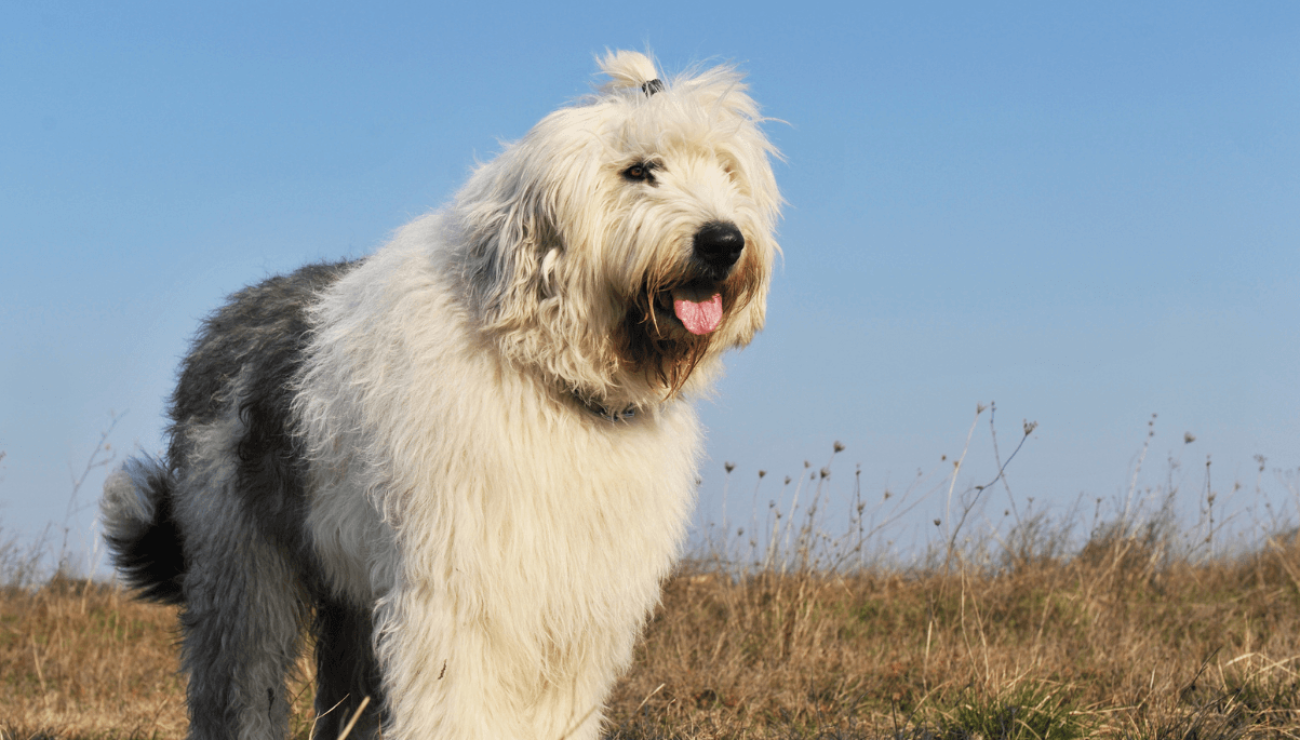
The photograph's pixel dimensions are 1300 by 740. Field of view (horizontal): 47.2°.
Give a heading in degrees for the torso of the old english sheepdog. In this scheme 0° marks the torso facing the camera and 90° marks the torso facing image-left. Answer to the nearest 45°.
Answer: approximately 315°
